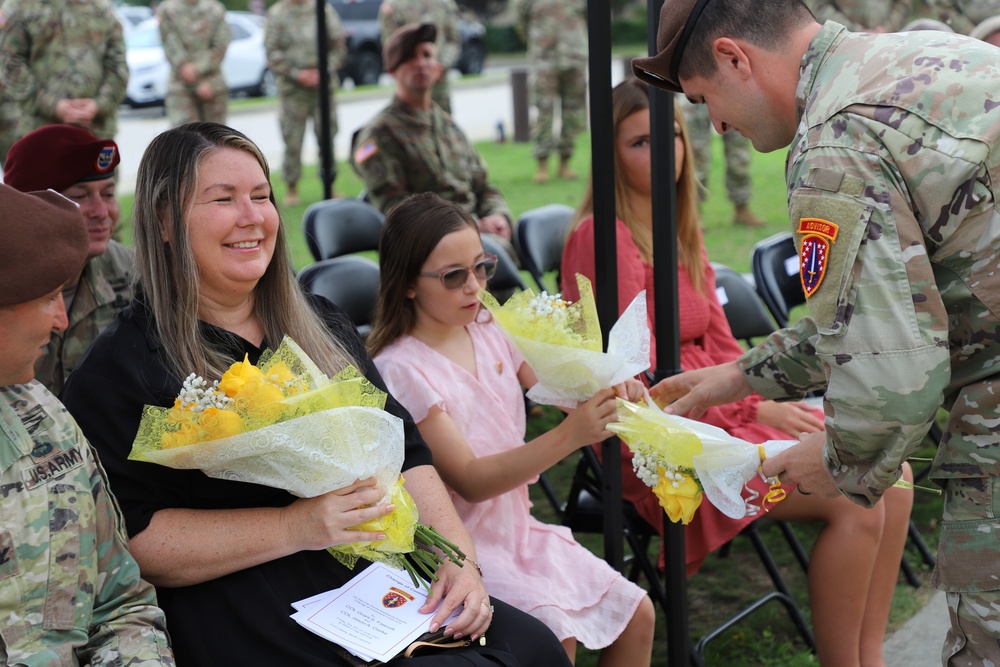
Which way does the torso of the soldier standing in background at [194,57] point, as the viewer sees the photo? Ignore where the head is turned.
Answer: toward the camera

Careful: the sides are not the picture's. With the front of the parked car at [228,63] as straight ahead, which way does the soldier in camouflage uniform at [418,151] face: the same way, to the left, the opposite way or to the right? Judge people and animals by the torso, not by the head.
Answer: to the left

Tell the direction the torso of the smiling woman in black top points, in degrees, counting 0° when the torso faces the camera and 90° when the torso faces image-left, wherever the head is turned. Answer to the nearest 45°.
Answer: approximately 315°

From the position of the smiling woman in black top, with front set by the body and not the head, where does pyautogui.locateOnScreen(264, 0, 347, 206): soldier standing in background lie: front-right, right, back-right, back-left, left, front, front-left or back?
back-left

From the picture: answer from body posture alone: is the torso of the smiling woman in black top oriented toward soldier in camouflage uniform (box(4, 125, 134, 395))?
no

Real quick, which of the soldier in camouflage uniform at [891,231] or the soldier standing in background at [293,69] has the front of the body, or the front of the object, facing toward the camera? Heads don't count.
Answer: the soldier standing in background

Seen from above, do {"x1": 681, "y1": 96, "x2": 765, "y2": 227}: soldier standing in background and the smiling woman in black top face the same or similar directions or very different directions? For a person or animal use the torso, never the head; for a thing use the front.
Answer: same or similar directions

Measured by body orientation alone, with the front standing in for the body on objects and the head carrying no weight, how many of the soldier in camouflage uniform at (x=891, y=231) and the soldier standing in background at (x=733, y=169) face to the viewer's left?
1

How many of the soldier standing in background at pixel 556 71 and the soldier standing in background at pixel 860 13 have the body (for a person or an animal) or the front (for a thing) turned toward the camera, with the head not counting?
2

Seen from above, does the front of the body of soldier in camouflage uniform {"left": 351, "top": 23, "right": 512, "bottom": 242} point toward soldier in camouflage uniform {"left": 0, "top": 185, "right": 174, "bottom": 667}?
no

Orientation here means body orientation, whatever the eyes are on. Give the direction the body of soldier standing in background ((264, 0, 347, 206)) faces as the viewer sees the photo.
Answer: toward the camera

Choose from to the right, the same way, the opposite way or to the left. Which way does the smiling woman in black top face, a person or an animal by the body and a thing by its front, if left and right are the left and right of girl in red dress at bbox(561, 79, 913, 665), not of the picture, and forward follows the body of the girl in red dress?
the same way

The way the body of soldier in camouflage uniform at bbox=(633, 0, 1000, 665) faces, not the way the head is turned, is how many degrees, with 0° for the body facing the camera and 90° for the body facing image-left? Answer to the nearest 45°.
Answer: approximately 90°

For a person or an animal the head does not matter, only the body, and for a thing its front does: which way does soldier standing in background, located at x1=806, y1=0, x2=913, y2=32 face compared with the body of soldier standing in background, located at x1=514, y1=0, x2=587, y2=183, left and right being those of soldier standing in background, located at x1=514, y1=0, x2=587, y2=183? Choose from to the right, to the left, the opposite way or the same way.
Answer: the same way

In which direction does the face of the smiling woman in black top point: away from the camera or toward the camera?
toward the camera

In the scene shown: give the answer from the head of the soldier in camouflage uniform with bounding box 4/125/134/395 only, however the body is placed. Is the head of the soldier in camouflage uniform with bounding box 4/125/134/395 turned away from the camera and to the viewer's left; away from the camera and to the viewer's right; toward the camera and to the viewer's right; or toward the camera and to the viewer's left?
toward the camera and to the viewer's right

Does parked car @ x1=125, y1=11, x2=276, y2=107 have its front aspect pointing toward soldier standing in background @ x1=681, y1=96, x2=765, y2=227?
no

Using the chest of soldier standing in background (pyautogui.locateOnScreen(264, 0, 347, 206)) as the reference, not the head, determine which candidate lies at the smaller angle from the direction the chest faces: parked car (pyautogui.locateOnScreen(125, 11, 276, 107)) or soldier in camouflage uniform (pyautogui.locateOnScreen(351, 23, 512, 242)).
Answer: the soldier in camouflage uniform

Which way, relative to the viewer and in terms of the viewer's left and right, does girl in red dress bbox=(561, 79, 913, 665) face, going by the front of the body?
facing the viewer and to the right of the viewer
